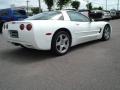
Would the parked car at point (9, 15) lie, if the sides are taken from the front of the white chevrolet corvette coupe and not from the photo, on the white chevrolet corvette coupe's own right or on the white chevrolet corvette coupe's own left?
on the white chevrolet corvette coupe's own left

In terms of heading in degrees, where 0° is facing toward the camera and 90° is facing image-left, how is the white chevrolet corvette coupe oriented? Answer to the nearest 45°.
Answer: approximately 225°
